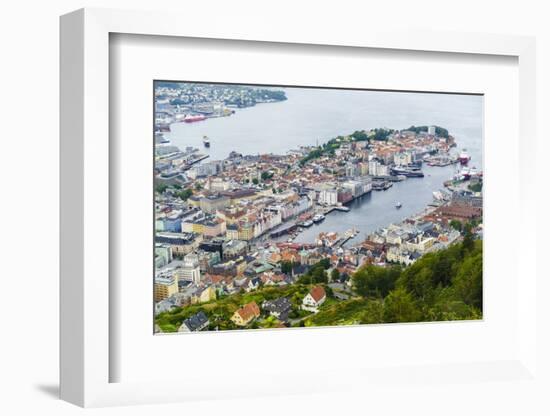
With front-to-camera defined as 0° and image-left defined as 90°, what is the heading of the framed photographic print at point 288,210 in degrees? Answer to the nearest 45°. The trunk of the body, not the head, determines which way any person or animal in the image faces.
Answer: approximately 315°
